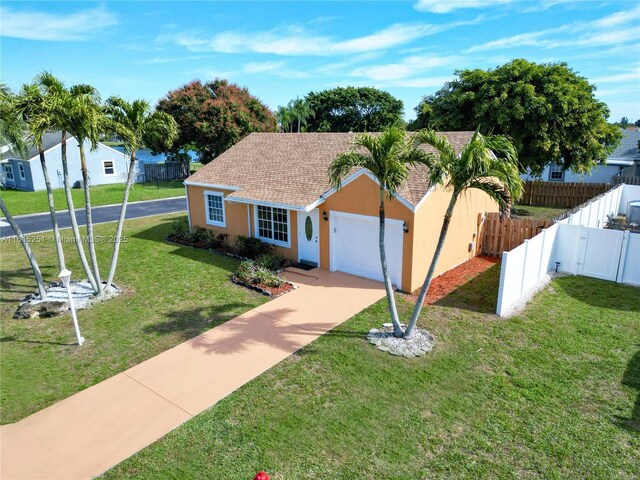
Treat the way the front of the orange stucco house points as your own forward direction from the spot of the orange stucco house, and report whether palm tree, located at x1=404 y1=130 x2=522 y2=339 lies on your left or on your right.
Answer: on your left

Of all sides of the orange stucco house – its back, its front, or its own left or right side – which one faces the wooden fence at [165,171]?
right

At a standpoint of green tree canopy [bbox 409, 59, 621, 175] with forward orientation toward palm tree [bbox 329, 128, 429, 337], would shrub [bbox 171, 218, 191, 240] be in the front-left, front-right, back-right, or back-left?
front-right

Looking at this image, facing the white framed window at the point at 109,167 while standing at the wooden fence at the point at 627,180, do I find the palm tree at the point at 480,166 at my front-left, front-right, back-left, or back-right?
front-left

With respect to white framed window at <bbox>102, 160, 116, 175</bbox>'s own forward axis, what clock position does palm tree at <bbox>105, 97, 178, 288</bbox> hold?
The palm tree is roughly at 12 o'clock from the white framed window.

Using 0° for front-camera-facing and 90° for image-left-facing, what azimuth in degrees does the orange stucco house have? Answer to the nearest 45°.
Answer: approximately 45°

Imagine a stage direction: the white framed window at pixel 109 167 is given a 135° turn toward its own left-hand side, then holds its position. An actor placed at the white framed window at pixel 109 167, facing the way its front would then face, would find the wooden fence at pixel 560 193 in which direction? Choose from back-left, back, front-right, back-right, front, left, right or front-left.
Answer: right

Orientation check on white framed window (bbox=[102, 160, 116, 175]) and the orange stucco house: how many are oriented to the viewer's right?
0

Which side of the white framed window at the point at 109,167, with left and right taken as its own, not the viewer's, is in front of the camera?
front

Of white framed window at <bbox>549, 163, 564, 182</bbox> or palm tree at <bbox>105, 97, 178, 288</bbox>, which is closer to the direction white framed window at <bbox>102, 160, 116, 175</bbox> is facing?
the palm tree

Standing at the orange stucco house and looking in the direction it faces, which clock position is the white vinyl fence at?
The white vinyl fence is roughly at 8 o'clock from the orange stucco house.

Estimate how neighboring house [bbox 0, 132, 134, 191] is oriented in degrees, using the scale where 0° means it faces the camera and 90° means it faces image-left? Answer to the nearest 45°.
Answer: approximately 45°

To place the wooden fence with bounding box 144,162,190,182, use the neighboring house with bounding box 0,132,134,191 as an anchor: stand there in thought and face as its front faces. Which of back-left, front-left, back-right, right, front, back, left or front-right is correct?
back-left

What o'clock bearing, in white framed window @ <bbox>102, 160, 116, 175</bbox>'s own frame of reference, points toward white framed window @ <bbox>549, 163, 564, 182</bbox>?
white framed window @ <bbox>549, 163, 564, 182</bbox> is roughly at 10 o'clock from white framed window @ <bbox>102, 160, 116, 175</bbox>.

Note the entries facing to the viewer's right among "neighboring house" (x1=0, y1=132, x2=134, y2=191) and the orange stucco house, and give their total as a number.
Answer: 0
